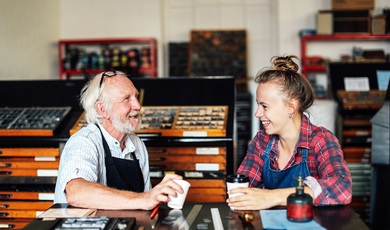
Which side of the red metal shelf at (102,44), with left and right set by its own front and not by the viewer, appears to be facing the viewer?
front

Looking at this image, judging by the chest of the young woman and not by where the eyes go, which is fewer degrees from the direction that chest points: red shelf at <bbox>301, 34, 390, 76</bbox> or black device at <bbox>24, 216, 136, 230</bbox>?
the black device

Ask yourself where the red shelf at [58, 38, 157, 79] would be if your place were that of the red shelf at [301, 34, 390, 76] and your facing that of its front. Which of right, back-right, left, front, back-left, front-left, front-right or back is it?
right

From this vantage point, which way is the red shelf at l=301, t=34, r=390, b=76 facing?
toward the camera

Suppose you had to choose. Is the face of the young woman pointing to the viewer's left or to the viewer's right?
to the viewer's left

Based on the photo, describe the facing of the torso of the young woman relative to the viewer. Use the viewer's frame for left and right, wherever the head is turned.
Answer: facing the viewer and to the left of the viewer

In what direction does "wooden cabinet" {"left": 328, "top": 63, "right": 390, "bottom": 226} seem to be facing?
toward the camera

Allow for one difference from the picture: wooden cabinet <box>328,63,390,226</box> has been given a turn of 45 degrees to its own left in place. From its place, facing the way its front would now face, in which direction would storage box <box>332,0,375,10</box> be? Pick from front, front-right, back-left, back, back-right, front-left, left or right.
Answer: back-left

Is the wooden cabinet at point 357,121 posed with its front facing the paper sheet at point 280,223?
yes

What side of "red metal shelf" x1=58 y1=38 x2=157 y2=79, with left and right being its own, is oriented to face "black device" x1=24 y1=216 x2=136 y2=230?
front

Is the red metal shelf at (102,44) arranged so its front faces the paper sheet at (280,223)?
yes

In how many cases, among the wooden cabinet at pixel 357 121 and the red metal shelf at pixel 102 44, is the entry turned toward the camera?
2

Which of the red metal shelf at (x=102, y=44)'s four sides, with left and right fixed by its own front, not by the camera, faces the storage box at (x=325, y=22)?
left

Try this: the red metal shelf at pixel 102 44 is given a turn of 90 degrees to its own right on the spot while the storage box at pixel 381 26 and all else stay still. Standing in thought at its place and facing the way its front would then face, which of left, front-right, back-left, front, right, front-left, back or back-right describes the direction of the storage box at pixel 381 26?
back-left
